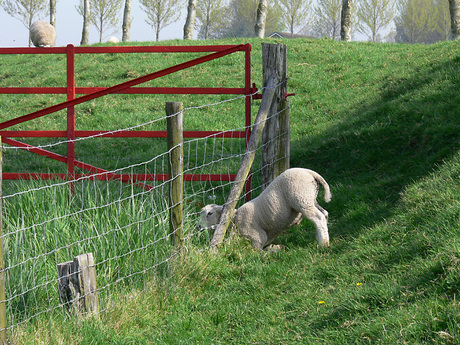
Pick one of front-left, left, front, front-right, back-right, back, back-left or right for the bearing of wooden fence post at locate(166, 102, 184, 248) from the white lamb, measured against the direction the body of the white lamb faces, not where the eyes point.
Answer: front-left

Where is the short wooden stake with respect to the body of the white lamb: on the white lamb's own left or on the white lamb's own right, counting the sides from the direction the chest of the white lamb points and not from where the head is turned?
on the white lamb's own left

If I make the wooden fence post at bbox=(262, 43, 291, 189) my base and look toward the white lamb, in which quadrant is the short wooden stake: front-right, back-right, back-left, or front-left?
front-right

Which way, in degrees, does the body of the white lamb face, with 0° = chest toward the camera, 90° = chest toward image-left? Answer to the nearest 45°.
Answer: approximately 90°

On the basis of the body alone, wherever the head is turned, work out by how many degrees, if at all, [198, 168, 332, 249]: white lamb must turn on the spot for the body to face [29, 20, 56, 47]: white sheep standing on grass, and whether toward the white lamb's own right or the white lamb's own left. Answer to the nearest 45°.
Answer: approximately 45° to the white lamb's own right

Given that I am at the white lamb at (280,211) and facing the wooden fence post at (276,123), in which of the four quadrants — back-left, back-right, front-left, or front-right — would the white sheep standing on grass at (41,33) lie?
front-left

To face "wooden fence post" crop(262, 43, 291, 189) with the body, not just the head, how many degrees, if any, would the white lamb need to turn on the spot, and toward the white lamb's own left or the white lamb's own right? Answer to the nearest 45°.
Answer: approximately 90° to the white lamb's own right
